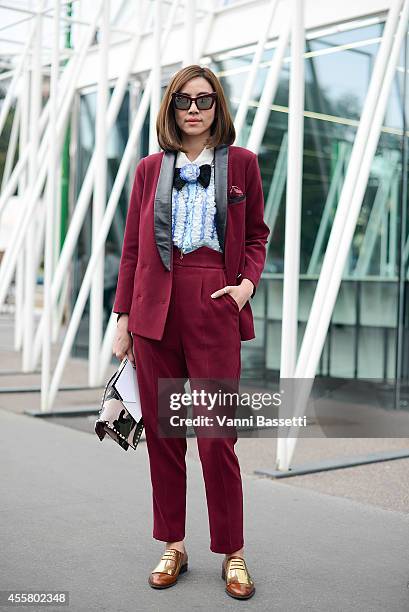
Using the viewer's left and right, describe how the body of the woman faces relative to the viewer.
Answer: facing the viewer

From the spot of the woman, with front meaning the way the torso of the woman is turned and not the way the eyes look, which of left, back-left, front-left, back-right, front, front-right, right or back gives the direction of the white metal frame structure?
back

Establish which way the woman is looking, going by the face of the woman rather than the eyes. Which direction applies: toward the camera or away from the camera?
toward the camera
